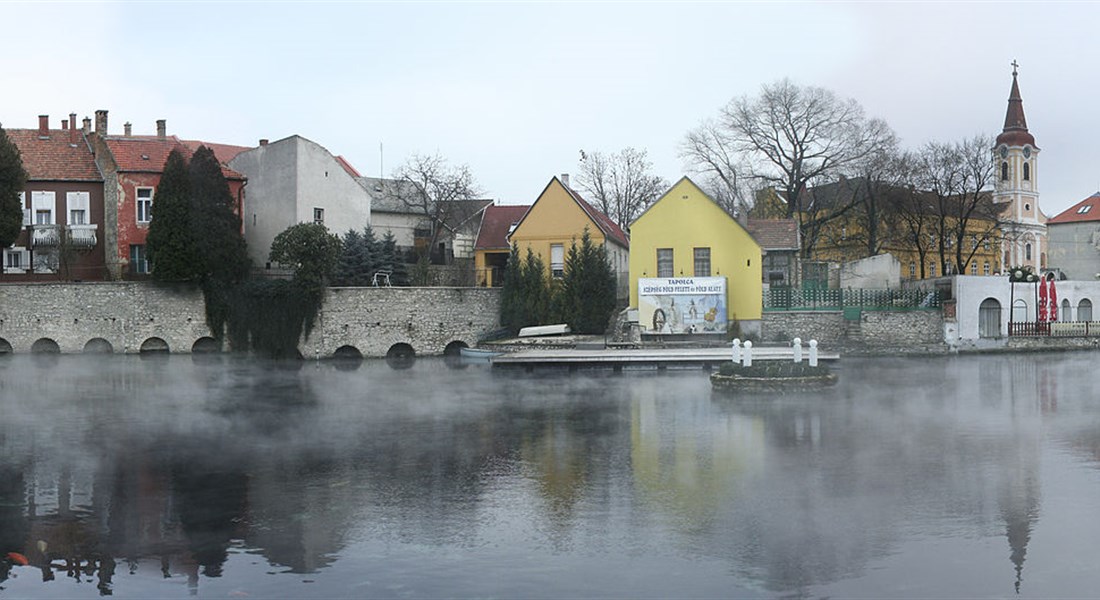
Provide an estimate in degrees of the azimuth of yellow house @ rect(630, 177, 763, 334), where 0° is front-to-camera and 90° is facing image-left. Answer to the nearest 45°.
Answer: approximately 0°

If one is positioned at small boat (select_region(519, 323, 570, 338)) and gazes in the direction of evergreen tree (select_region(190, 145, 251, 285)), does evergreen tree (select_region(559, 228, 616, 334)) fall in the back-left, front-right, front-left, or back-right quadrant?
back-right

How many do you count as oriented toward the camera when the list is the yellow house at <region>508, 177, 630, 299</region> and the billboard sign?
2

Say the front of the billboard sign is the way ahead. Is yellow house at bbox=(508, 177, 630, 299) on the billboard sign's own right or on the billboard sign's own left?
on the billboard sign's own right

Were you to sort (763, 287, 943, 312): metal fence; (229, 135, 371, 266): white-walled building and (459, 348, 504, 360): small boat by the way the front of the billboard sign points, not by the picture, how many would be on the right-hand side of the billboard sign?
2

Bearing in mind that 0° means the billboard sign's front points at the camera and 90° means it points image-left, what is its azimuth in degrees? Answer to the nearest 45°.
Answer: approximately 0°

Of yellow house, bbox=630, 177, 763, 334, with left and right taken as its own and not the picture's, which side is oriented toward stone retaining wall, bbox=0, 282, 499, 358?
right

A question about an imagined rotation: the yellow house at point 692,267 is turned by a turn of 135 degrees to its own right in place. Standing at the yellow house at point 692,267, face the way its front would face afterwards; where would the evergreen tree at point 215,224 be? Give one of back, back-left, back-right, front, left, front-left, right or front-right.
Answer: front-left

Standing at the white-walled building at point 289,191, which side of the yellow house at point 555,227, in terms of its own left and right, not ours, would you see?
right

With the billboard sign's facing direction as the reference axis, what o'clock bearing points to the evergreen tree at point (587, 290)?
The evergreen tree is roughly at 4 o'clock from the billboard sign.

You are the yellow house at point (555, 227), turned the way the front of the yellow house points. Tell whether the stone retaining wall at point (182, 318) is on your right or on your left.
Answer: on your right

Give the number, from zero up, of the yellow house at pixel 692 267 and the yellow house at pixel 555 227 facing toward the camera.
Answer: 2
